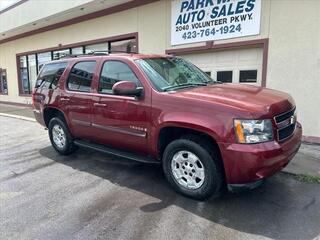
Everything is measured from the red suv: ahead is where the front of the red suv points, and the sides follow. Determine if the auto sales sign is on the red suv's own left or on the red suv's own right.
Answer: on the red suv's own left

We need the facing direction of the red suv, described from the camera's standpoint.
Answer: facing the viewer and to the right of the viewer
